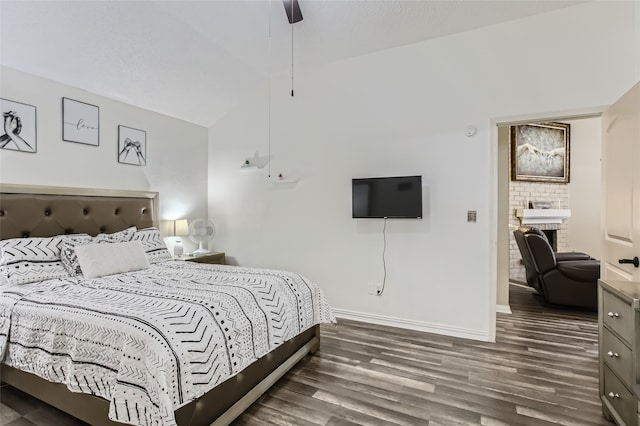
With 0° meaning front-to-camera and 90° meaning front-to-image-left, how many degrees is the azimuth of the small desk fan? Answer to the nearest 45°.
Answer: approximately 0°

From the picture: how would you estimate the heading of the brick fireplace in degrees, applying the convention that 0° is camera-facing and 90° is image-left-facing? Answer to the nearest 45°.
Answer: approximately 0°

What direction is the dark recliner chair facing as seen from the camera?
to the viewer's right

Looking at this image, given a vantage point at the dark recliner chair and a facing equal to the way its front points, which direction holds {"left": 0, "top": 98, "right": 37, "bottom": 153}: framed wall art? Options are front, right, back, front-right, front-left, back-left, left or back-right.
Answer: back-right

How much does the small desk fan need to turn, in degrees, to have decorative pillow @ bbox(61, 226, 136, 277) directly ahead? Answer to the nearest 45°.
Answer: approximately 45° to its right

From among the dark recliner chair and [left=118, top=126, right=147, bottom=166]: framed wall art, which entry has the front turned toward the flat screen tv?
the framed wall art

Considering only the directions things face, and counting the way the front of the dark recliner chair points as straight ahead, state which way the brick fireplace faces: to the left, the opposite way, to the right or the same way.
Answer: to the right

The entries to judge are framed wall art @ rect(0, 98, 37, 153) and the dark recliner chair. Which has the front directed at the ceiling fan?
the framed wall art
